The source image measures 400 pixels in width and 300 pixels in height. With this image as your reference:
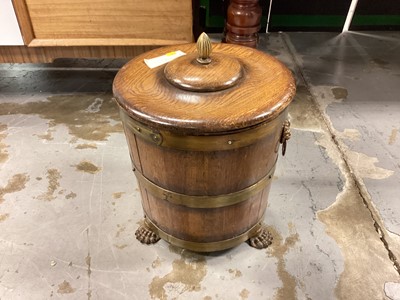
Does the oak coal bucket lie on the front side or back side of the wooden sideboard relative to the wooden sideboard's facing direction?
on the front side

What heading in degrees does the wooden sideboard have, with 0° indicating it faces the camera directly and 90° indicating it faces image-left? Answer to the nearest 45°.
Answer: approximately 0°
